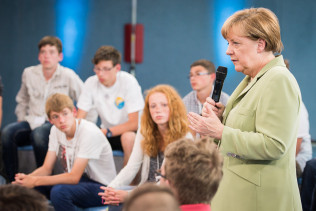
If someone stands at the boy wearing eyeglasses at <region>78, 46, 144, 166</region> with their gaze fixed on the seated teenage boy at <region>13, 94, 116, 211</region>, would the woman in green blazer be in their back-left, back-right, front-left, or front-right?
front-left

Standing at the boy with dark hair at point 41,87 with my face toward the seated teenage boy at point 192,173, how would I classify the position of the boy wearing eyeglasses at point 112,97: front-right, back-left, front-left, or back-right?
front-left

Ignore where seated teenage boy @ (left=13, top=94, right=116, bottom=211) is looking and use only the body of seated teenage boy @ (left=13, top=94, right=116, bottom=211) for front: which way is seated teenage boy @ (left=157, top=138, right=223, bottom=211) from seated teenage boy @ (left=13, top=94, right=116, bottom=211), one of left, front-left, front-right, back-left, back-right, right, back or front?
front-left

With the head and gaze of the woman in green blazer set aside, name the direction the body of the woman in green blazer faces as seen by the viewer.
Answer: to the viewer's left

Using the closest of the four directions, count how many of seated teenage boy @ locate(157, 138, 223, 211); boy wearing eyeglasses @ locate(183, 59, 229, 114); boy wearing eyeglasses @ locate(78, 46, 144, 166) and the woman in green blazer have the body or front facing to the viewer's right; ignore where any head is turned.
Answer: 0

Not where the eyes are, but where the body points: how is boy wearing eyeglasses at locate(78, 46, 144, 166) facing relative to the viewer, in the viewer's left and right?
facing the viewer and to the left of the viewer

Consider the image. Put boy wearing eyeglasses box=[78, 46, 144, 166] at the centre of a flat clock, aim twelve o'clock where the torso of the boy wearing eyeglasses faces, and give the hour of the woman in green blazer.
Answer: The woman in green blazer is roughly at 10 o'clock from the boy wearing eyeglasses.

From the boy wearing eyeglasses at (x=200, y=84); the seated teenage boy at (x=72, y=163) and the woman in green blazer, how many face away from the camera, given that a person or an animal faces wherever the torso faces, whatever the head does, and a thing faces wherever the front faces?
0

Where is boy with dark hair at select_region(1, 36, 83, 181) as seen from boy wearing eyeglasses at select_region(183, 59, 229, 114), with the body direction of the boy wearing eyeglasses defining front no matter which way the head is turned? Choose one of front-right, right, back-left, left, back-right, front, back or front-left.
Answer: front-right
